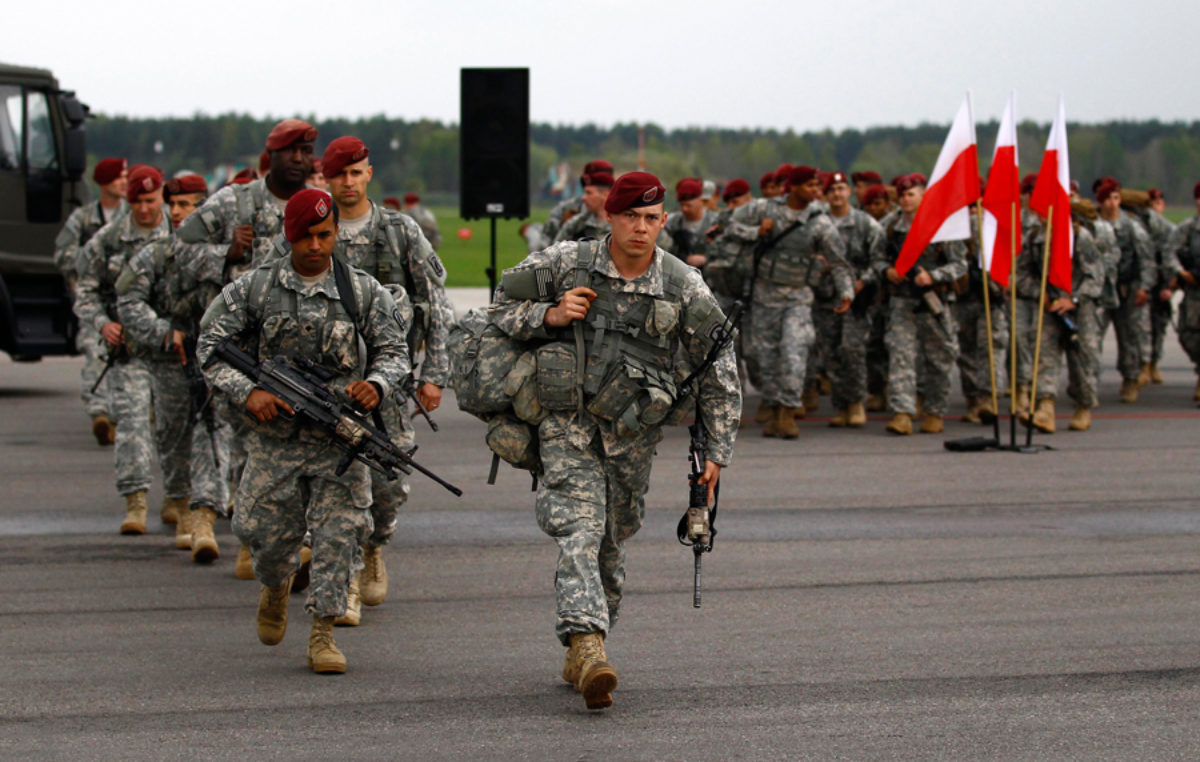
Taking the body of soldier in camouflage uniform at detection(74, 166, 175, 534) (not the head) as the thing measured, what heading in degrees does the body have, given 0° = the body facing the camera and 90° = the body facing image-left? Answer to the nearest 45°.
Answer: approximately 0°

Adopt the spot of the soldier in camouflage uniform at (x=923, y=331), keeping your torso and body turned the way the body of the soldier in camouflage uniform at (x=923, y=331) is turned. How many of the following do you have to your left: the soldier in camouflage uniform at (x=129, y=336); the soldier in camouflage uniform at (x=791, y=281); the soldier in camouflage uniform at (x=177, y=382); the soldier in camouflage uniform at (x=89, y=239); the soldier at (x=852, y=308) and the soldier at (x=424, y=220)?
0

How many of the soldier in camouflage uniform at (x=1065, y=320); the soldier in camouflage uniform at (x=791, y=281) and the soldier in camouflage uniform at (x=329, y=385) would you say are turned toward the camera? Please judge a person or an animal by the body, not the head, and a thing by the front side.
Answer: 3

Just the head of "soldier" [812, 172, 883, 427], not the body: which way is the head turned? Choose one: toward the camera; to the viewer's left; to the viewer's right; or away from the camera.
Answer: toward the camera

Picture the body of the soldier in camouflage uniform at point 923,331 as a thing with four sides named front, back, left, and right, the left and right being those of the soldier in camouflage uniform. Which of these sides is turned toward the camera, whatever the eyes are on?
front

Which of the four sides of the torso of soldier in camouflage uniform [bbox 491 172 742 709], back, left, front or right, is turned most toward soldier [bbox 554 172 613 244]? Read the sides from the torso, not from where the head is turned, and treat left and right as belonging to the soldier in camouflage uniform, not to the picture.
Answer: back

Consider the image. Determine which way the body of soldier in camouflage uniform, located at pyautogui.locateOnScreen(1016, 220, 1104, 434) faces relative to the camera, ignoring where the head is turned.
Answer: toward the camera

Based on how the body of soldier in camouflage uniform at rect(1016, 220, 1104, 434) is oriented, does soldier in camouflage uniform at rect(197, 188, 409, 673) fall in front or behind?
in front

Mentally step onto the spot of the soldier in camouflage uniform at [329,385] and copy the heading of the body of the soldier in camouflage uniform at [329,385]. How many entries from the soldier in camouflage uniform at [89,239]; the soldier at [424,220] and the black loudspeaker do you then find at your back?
3

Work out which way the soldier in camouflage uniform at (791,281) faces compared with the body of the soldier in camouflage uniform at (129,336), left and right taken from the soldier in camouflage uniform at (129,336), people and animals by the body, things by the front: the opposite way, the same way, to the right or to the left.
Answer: the same way

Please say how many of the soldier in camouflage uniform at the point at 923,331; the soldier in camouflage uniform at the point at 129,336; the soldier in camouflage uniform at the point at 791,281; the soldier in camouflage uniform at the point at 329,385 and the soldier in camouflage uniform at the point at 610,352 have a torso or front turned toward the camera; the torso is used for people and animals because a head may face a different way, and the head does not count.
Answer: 5

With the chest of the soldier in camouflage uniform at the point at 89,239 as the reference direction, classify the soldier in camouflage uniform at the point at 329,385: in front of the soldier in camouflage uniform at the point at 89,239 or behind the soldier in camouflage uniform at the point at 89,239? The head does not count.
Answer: in front

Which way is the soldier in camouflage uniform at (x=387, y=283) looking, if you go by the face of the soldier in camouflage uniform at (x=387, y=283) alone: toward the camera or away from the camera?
toward the camera

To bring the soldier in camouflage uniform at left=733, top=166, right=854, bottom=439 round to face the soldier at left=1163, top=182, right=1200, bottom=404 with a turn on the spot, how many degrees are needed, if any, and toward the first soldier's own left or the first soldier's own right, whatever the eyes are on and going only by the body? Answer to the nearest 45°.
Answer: approximately 135° to the first soldier's own left

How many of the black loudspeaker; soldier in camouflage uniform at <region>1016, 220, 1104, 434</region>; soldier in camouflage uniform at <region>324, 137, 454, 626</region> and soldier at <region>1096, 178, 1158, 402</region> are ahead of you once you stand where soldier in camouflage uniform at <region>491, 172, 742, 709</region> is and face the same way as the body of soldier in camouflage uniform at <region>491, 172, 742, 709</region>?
0

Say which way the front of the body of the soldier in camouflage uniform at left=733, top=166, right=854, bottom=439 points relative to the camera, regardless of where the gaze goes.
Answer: toward the camera

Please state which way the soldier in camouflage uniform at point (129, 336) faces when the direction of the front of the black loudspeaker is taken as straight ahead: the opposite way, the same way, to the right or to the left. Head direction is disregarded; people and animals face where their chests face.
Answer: the same way

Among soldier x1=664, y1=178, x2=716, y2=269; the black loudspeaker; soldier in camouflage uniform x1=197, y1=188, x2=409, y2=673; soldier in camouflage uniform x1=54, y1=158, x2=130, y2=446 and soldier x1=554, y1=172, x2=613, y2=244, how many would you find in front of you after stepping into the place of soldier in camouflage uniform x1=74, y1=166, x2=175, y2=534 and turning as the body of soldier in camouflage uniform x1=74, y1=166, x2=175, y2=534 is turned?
1

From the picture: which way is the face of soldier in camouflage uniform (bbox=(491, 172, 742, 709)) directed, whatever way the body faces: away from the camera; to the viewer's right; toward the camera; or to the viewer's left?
toward the camera
